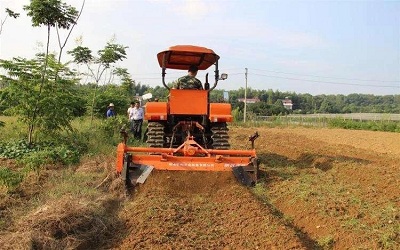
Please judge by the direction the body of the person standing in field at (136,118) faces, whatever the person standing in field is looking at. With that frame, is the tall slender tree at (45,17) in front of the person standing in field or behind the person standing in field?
in front

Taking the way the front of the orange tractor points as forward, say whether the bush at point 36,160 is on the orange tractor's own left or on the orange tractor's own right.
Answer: on the orange tractor's own left

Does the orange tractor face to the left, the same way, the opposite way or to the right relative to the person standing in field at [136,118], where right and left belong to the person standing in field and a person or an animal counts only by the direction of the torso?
the opposite way

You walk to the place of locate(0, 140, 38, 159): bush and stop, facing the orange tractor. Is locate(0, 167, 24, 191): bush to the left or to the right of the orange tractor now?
right

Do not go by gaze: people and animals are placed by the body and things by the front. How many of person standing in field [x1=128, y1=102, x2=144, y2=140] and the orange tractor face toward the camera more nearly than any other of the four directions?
1

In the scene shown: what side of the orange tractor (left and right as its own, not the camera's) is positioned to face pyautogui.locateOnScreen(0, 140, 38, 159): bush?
left

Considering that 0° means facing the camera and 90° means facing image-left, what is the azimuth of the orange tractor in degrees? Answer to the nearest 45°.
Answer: approximately 180°
